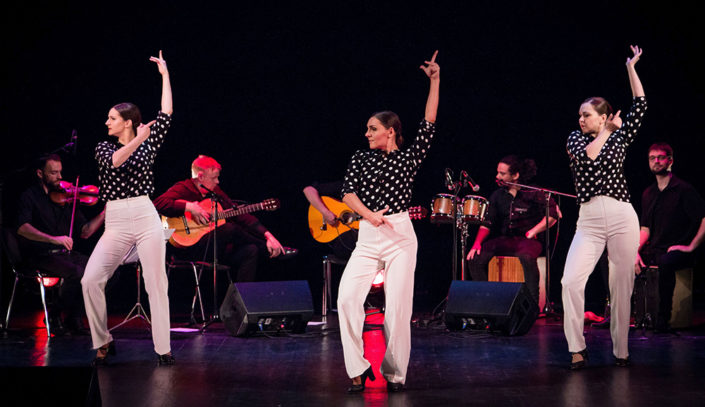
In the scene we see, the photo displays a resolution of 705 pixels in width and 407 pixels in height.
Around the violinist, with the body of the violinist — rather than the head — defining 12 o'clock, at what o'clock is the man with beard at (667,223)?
The man with beard is roughly at 11 o'clock from the violinist.

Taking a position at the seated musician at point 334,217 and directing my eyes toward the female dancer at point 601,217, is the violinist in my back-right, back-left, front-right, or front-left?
back-right

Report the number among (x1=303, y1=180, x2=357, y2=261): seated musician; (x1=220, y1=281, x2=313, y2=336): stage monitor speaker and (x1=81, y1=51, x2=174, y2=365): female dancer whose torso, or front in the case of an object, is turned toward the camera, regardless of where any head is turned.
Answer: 2

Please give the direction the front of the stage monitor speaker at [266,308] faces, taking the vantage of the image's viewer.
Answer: facing away from the viewer and to the left of the viewer

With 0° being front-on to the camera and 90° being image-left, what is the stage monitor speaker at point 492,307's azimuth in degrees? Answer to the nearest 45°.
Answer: approximately 225°

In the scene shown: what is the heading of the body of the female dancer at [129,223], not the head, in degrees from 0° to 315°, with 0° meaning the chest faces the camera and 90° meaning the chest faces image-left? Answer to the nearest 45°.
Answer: approximately 0°

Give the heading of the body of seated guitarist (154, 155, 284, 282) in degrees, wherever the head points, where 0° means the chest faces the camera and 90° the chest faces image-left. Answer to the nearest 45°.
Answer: approximately 315°

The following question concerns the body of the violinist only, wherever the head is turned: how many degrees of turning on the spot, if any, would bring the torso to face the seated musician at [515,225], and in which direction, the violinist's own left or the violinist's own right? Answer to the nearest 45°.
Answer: approximately 45° to the violinist's own left
